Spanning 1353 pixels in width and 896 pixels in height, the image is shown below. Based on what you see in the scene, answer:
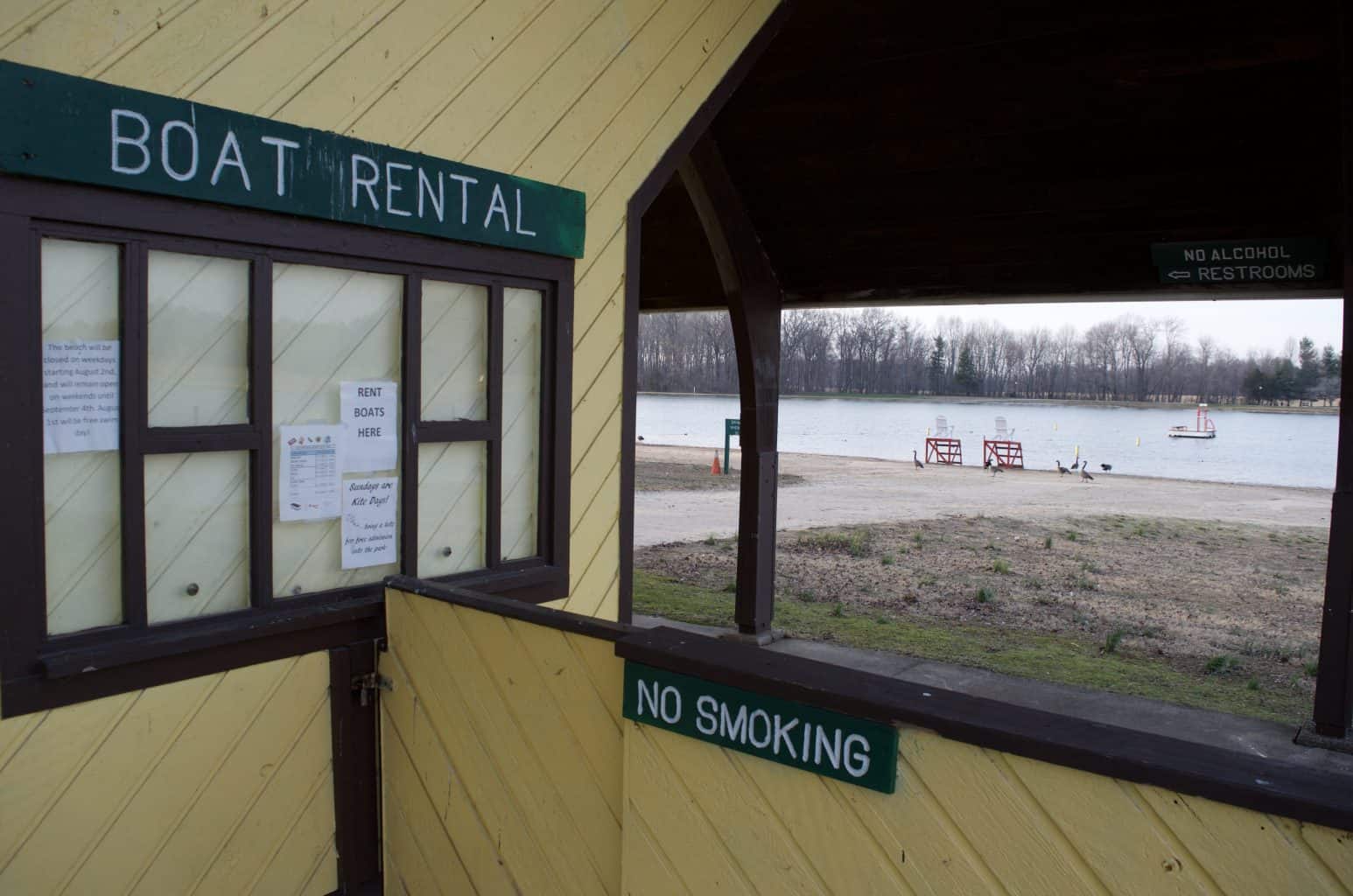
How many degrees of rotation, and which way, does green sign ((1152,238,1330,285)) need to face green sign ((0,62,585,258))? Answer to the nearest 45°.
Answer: approximately 45° to its right

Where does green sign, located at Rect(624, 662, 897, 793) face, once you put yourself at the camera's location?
facing the viewer and to the left of the viewer

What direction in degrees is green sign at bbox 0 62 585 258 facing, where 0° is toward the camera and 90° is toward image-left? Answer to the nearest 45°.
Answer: approximately 315°

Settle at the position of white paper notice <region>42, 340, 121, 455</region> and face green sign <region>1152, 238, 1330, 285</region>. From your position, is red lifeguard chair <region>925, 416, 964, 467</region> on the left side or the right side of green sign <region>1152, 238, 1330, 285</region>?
left

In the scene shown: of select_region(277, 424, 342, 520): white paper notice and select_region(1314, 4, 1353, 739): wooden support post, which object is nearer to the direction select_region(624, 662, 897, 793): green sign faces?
the white paper notice

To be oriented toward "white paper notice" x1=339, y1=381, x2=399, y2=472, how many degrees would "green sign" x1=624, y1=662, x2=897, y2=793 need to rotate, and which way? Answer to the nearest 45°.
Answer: approximately 90° to its right

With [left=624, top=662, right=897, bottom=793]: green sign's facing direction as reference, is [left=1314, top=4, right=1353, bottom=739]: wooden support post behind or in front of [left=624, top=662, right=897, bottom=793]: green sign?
behind

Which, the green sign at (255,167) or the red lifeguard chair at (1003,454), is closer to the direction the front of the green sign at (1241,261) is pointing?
the green sign

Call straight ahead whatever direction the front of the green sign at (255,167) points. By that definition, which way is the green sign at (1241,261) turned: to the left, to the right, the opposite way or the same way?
to the right

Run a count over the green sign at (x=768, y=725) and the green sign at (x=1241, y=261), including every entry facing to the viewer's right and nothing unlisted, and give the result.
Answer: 0

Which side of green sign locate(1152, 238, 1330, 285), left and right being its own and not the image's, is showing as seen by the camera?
front

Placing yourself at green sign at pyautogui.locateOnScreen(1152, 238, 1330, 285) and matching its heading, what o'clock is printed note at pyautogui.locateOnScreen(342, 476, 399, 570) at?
The printed note is roughly at 1 o'clock from the green sign.

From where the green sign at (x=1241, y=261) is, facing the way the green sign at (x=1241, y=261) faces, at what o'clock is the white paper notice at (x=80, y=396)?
The white paper notice is roughly at 1 o'clock from the green sign.
